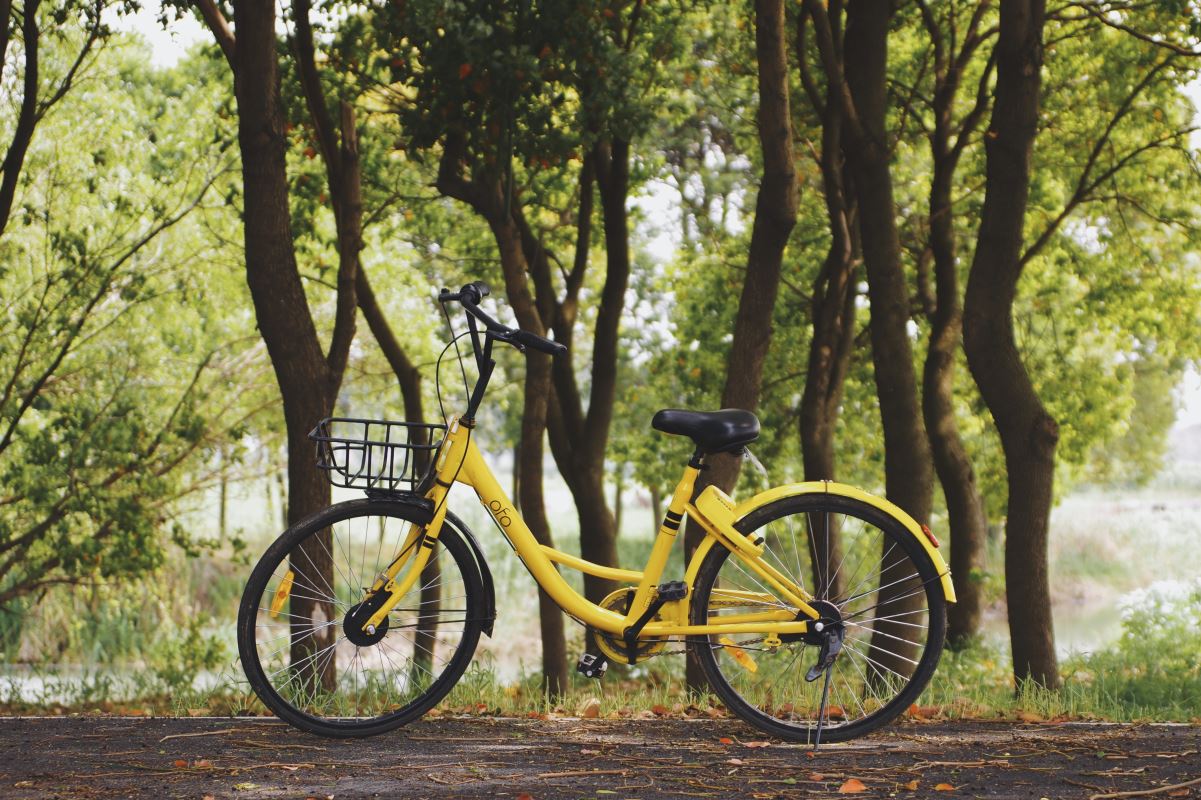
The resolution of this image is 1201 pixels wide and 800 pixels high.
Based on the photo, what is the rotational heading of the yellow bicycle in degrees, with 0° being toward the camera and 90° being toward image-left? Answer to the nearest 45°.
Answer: approximately 90°

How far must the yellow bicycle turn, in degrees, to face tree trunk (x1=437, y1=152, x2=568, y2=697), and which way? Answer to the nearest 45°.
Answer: approximately 90° to its right

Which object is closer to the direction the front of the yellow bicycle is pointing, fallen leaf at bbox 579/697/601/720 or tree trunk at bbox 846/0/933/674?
the fallen leaf

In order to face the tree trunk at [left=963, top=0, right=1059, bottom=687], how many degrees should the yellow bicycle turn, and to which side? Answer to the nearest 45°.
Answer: approximately 135° to its right

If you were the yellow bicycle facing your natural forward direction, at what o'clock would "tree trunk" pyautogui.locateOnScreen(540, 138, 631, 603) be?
The tree trunk is roughly at 3 o'clock from the yellow bicycle.

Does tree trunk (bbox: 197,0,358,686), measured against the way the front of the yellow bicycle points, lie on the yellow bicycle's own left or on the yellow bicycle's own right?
on the yellow bicycle's own right

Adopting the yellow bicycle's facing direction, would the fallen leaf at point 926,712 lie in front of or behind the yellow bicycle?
behind

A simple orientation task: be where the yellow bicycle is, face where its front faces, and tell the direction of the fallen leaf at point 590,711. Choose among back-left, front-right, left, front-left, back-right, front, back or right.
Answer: right

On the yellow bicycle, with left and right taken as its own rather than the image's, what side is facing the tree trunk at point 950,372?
right
